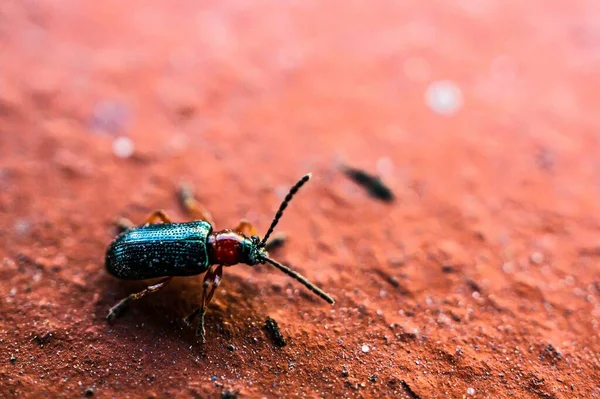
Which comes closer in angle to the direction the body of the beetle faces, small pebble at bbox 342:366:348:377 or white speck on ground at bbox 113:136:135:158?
the small pebble

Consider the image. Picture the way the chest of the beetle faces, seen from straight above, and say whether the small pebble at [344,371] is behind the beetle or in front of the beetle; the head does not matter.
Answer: in front

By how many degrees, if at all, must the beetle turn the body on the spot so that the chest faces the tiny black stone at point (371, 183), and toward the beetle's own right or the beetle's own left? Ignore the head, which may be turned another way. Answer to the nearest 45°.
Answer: approximately 45° to the beetle's own left

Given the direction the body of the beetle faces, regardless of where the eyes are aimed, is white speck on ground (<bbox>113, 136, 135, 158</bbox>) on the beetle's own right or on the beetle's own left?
on the beetle's own left

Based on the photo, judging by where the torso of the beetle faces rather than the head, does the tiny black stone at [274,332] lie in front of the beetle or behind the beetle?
in front

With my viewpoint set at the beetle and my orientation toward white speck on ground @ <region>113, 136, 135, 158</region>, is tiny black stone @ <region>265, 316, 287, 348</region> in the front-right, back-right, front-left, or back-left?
back-right

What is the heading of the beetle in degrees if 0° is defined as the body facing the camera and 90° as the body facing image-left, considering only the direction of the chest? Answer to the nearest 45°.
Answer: approximately 270°

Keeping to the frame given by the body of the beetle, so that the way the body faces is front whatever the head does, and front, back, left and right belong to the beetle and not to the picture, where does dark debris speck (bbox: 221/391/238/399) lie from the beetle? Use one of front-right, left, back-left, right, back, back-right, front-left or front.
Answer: front-right

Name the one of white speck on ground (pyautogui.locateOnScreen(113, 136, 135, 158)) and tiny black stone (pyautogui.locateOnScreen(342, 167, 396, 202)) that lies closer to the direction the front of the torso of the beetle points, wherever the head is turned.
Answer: the tiny black stone
